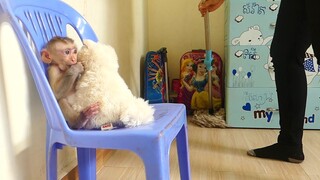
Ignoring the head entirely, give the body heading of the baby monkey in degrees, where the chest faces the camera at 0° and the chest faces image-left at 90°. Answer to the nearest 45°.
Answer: approximately 315°

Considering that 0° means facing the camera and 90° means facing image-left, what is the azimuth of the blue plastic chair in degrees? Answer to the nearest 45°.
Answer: approximately 315°
